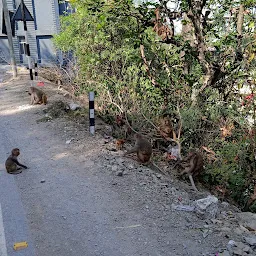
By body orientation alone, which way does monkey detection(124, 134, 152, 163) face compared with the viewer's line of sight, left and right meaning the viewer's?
facing to the left of the viewer

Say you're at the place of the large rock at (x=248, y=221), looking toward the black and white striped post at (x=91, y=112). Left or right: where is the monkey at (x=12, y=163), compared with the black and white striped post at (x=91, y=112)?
left

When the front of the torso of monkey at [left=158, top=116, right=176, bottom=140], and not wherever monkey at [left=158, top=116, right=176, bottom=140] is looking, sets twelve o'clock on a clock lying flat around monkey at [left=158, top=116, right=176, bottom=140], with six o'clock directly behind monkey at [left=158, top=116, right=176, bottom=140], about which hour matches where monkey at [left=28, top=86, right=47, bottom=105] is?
monkey at [left=28, top=86, right=47, bottom=105] is roughly at 4 o'clock from monkey at [left=158, top=116, right=176, bottom=140].

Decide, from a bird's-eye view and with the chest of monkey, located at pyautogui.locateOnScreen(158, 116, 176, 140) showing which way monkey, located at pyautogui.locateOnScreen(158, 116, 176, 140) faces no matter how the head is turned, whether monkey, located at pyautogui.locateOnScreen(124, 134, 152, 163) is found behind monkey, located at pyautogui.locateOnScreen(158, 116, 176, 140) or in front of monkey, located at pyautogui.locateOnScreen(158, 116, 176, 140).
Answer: in front

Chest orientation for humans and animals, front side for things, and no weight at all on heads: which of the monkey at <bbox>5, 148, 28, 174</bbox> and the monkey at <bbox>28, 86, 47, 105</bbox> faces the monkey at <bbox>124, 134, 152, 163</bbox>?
the monkey at <bbox>5, 148, 28, 174</bbox>

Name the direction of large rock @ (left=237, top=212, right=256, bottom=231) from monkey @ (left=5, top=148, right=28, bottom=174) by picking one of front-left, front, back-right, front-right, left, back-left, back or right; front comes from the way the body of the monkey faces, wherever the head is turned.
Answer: front-right

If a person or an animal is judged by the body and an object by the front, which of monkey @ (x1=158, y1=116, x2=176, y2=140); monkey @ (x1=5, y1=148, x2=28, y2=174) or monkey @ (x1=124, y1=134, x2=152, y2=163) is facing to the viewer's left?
monkey @ (x1=124, y1=134, x2=152, y2=163)
